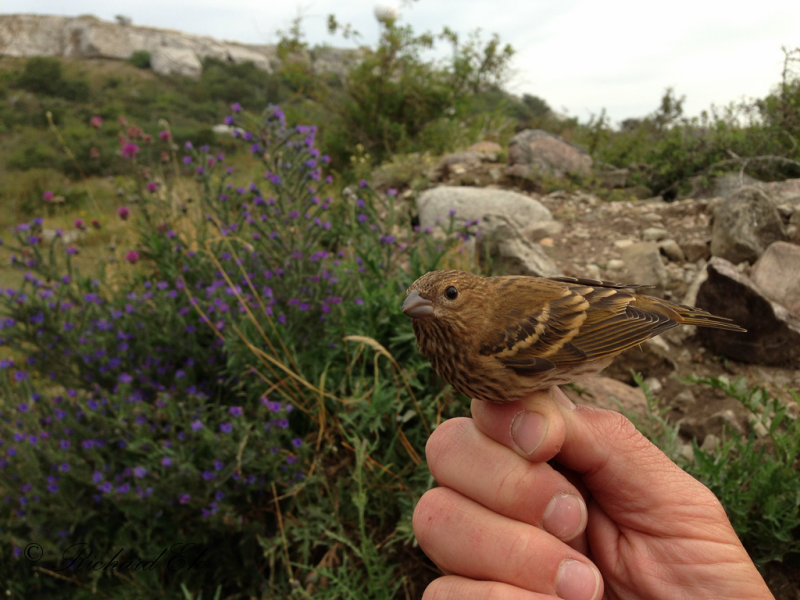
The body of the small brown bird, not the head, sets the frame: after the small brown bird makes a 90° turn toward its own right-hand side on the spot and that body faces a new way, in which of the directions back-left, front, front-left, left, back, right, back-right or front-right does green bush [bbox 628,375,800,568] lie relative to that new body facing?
front-right

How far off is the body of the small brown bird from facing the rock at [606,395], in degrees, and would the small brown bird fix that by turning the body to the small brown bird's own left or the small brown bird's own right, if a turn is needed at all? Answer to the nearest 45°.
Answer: approximately 90° to the small brown bird's own right

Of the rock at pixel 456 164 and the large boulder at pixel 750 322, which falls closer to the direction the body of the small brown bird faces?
the rock

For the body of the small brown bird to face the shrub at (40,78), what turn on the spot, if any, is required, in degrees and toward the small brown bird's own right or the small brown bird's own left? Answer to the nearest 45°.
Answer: approximately 45° to the small brown bird's own right

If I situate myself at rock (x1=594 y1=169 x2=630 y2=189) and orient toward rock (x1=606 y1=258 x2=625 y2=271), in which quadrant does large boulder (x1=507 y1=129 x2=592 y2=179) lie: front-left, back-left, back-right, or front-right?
back-right

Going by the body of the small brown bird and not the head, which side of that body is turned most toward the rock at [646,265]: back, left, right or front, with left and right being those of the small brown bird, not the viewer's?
right

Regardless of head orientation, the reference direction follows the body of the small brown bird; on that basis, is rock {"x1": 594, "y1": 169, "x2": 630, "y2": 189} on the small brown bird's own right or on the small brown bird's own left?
on the small brown bird's own right

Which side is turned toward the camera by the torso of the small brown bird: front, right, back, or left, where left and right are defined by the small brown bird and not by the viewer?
left

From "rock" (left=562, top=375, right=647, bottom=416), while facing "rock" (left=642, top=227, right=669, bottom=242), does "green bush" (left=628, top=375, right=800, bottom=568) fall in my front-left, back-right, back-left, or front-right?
back-right

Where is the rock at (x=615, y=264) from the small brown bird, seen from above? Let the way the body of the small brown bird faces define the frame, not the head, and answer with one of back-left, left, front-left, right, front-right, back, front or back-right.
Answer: right

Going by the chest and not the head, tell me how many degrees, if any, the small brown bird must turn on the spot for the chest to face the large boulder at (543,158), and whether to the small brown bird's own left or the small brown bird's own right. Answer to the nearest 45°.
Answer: approximately 90° to the small brown bird's own right

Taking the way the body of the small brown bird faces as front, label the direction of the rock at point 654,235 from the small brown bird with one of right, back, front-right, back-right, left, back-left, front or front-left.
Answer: right
